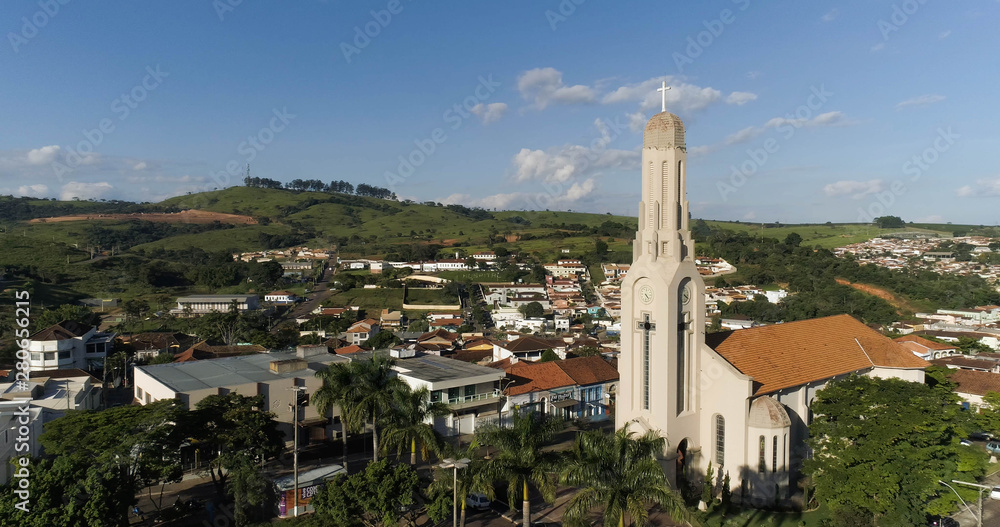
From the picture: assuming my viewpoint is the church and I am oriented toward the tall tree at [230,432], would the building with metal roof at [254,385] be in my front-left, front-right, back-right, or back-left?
front-right

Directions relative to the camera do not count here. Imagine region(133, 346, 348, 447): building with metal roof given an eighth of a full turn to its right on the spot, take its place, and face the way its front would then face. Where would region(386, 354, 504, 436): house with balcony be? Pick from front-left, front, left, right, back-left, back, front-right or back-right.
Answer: left

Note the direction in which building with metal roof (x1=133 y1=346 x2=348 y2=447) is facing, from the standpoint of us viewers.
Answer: facing the viewer and to the right of the viewer

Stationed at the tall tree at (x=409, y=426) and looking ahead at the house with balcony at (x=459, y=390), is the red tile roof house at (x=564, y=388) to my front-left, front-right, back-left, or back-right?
front-right

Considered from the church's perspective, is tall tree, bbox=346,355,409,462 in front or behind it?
in front

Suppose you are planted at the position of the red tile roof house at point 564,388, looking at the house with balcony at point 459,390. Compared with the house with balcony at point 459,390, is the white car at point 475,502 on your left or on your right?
left

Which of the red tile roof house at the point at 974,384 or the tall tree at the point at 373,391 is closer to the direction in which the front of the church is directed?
the tall tree

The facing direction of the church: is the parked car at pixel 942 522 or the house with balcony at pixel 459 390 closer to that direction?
the house with balcony

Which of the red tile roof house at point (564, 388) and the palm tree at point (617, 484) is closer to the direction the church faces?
the palm tree

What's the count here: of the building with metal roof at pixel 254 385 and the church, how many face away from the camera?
0

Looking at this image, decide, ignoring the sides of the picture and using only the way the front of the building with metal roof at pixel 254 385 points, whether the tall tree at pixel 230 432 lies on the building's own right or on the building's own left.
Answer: on the building's own right

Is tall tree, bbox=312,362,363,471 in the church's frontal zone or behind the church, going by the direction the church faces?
frontal zone

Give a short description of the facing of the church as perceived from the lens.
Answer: facing the viewer and to the left of the viewer

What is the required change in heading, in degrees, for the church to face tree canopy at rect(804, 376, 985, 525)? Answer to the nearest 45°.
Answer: approximately 135° to its left
